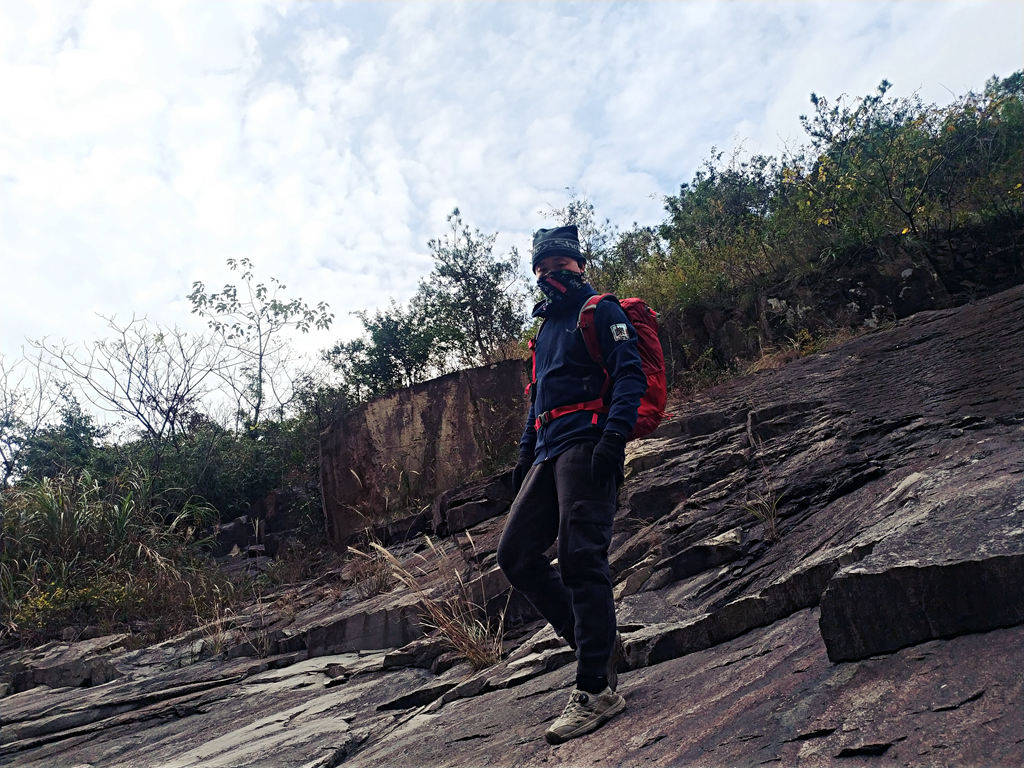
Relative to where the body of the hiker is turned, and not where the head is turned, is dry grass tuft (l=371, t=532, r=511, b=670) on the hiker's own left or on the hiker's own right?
on the hiker's own right

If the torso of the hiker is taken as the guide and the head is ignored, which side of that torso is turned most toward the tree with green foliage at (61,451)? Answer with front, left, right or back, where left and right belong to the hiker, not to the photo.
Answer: right

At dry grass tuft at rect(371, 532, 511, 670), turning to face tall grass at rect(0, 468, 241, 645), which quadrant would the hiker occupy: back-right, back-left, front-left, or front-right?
back-left

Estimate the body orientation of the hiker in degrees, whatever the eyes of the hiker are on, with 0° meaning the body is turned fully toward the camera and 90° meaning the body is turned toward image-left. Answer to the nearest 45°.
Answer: approximately 45°

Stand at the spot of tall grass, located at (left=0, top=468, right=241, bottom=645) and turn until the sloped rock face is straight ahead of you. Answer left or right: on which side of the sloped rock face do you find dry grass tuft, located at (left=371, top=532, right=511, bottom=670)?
right
